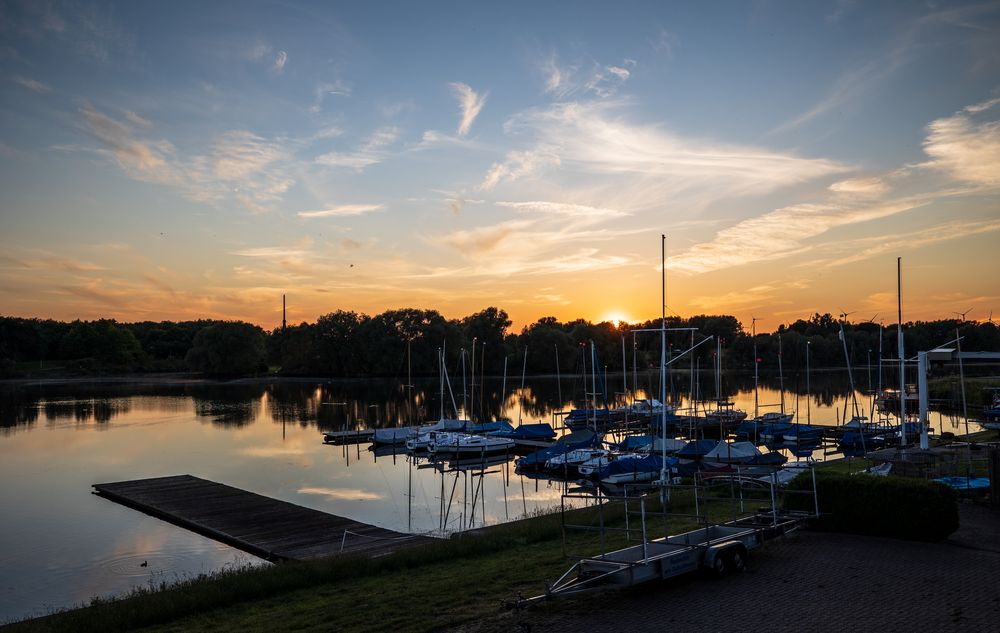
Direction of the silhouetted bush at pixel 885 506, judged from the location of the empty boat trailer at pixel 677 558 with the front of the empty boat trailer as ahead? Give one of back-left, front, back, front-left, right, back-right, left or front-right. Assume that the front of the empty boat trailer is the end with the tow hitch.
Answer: back

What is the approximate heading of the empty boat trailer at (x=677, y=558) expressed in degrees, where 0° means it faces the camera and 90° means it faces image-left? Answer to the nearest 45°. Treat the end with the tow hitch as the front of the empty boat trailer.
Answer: approximately 45°

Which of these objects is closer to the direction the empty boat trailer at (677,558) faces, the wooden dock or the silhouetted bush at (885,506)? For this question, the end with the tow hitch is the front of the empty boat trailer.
the wooden dock

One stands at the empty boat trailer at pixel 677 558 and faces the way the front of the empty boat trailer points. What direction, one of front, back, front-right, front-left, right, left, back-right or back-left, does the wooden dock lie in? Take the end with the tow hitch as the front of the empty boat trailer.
right
